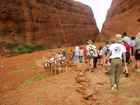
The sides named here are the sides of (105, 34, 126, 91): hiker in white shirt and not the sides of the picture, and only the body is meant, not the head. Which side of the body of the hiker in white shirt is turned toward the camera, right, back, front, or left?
back

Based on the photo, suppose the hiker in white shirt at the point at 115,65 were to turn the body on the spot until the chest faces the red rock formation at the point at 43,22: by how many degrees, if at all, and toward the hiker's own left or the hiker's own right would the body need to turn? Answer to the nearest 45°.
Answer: approximately 45° to the hiker's own left
